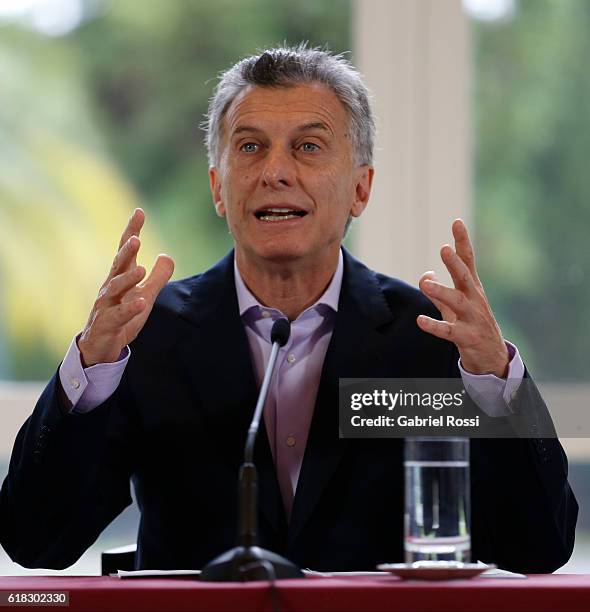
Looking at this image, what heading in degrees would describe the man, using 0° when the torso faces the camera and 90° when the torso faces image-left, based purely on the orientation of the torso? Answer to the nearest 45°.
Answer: approximately 0°

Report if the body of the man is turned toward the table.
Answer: yes

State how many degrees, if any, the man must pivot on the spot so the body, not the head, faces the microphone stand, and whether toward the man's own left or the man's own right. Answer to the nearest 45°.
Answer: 0° — they already face it

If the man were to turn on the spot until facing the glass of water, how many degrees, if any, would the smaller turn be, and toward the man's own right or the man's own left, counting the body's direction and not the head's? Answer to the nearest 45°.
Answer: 0° — they already face it
